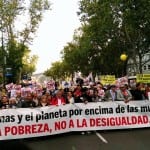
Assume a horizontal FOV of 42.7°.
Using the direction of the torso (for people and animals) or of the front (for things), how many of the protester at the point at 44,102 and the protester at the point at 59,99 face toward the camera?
2

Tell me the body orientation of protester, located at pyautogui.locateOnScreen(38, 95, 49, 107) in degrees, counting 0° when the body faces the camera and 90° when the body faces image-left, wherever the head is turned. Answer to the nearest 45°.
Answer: approximately 0°

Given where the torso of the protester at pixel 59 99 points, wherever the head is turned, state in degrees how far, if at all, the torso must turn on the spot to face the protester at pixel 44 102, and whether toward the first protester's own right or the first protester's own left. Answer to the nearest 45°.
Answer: approximately 45° to the first protester's own right

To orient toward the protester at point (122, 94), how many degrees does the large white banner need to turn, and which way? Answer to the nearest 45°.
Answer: approximately 135° to its left

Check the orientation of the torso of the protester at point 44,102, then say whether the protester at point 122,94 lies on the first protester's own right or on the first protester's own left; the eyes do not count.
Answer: on the first protester's own left
